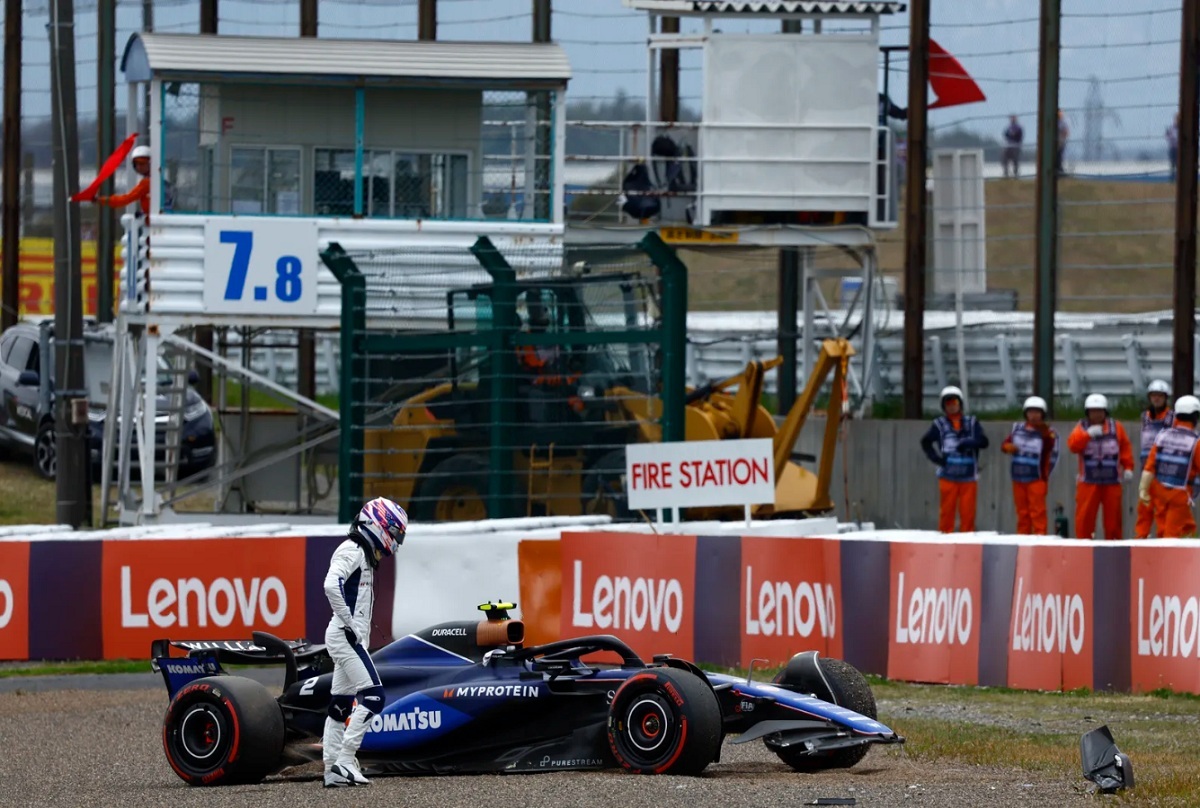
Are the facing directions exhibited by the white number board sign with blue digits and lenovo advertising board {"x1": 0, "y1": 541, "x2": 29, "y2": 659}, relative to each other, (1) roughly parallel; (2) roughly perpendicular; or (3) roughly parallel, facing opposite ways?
roughly parallel

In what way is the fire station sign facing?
toward the camera

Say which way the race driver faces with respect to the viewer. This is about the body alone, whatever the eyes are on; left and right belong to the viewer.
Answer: facing to the right of the viewer

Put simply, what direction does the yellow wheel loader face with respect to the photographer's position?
facing to the right of the viewer

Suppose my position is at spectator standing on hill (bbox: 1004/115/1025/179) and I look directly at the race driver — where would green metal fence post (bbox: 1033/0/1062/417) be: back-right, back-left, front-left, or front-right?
front-left

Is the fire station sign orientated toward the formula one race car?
yes

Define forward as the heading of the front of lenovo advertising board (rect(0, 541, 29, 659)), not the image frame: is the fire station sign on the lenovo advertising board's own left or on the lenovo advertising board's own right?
on the lenovo advertising board's own left

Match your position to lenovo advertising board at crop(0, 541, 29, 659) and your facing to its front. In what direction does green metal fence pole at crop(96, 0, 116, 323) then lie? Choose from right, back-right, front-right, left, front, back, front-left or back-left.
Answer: back

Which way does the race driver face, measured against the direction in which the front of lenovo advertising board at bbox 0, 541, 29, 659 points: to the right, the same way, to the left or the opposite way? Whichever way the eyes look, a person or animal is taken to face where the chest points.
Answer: to the left

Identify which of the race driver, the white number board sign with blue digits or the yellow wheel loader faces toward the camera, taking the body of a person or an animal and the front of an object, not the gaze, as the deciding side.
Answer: the white number board sign with blue digits

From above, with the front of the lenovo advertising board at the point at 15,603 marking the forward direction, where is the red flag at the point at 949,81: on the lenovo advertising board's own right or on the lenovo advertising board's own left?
on the lenovo advertising board's own left

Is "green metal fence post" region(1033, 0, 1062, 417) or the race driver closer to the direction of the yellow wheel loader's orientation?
the green metal fence post

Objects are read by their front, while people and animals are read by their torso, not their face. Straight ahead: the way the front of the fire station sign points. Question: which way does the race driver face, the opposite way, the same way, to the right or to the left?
to the left

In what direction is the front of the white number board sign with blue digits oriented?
toward the camera

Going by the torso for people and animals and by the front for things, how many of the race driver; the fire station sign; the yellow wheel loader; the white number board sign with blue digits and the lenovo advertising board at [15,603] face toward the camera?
3

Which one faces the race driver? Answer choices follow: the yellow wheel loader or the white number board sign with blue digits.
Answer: the white number board sign with blue digits
